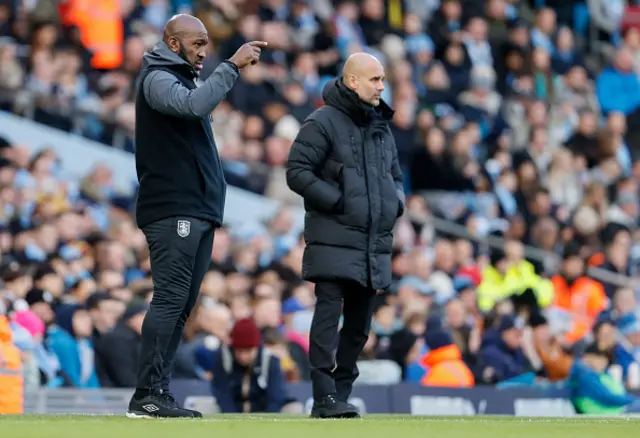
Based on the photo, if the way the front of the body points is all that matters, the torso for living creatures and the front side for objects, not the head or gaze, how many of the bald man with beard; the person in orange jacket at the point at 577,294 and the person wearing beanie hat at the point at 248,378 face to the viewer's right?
1

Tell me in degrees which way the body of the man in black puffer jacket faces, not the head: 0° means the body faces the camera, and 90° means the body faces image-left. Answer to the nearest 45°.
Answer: approximately 315°

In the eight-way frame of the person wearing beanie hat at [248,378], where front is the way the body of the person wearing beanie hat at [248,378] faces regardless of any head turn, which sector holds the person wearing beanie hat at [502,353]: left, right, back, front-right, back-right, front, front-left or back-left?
back-left

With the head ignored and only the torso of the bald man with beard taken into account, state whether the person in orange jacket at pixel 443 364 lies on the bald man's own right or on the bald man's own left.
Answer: on the bald man's own left

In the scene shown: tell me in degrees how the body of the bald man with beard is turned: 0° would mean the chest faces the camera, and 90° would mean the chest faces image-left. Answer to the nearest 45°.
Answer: approximately 270°

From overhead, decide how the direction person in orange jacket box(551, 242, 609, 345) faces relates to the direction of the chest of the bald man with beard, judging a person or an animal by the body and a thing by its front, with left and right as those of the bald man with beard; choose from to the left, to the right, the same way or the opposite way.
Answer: to the right

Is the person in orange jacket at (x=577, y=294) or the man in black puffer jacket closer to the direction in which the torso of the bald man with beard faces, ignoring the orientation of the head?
the man in black puffer jacket

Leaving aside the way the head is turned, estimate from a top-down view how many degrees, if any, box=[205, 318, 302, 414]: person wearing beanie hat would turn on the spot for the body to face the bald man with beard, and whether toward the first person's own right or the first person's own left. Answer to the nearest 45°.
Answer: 0° — they already face them

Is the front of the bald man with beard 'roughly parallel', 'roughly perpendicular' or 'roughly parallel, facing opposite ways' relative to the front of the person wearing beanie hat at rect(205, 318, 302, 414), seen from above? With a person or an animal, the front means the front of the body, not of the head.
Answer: roughly perpendicular

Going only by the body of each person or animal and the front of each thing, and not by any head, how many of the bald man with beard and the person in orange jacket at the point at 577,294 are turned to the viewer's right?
1

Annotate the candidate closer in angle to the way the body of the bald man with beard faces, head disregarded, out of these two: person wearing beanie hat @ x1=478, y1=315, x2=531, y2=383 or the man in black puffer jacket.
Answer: the man in black puffer jacket

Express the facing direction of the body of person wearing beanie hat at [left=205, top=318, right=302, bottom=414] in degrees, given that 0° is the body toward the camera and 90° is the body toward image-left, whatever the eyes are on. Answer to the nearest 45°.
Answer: approximately 0°
